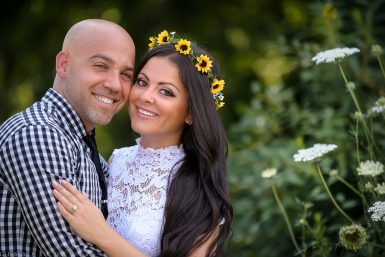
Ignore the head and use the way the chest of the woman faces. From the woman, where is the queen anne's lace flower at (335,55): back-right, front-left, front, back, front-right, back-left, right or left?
back-left

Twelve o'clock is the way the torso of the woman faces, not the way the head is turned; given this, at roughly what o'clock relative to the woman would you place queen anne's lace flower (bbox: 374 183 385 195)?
The queen anne's lace flower is roughly at 8 o'clock from the woman.

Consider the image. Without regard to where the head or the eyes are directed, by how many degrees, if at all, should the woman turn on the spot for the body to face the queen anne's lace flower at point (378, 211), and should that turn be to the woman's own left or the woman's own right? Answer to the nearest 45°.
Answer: approximately 90° to the woman's own left

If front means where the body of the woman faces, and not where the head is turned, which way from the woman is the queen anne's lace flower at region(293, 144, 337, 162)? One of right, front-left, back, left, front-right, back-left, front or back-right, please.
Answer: back-left

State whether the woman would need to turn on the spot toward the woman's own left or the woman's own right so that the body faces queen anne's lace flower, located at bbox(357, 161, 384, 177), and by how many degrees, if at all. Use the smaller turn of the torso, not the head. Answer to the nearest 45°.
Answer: approximately 135° to the woman's own left

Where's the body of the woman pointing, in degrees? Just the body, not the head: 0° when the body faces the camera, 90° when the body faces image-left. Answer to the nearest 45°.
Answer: approximately 45°

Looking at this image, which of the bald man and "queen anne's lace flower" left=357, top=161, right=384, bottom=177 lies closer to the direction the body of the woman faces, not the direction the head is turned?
the bald man
